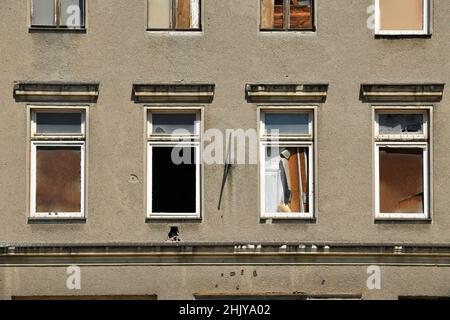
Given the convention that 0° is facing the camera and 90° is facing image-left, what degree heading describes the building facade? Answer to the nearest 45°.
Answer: approximately 0°
